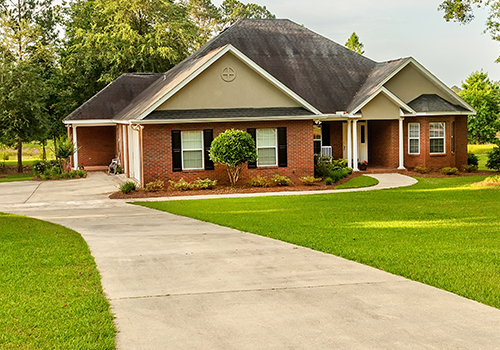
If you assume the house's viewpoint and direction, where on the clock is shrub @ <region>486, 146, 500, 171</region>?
The shrub is roughly at 9 o'clock from the house.

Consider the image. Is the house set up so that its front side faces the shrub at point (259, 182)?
yes

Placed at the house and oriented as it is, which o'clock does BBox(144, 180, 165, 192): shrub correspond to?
The shrub is roughly at 1 o'clock from the house.

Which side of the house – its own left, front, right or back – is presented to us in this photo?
front

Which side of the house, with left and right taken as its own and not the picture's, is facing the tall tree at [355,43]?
back

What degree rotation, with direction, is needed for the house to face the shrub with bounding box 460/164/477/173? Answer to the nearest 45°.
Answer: approximately 90° to its left

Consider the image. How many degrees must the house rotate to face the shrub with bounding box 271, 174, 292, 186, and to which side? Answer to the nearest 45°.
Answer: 0° — it already faces it

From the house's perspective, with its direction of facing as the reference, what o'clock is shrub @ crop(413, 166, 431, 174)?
The shrub is roughly at 9 o'clock from the house.

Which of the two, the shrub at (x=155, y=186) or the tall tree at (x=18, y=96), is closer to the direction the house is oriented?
the shrub

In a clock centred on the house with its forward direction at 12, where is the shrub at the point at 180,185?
The shrub is roughly at 1 o'clock from the house.

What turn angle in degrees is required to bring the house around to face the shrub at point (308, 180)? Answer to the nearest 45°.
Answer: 0° — it already faces it

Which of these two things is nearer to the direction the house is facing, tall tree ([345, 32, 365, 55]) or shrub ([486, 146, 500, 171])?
the shrub

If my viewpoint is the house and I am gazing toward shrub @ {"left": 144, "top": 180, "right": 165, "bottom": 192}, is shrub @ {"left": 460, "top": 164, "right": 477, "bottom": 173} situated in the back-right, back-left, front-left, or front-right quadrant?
back-left

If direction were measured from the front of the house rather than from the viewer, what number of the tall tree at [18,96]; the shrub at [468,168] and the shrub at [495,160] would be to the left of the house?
2
